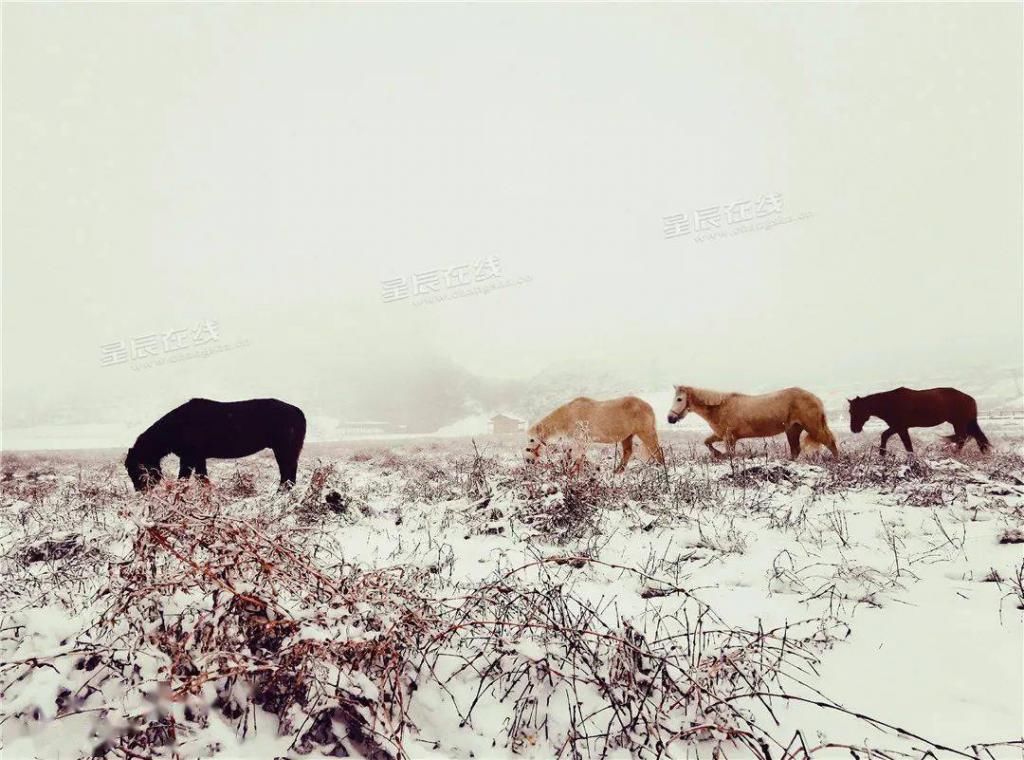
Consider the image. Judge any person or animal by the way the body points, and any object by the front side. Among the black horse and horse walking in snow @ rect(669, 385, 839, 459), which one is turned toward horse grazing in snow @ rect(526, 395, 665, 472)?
horse walking in snow @ rect(669, 385, 839, 459)

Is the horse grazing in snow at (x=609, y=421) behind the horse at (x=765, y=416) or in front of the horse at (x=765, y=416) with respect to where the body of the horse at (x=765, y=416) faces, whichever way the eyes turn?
in front

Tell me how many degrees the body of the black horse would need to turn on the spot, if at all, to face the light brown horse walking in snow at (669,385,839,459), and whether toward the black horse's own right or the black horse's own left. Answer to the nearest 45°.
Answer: approximately 180°

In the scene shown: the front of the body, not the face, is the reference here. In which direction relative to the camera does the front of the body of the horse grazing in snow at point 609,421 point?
to the viewer's left

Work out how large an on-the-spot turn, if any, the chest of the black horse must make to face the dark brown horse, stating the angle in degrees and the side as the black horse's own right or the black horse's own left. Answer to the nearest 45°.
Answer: approximately 180°

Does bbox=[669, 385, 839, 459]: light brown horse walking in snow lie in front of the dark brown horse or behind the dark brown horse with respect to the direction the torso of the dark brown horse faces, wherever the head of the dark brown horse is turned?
in front

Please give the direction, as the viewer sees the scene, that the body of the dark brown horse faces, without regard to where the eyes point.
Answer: to the viewer's left

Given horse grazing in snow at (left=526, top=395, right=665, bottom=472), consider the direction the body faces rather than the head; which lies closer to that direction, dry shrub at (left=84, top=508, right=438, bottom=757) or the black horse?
the black horse

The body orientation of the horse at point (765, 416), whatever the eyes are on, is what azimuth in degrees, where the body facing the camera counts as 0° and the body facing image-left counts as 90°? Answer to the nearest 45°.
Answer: approximately 90°

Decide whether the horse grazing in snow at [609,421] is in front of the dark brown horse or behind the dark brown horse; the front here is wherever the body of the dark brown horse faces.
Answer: in front

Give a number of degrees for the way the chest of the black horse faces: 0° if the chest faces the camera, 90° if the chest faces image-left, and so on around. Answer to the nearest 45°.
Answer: approximately 90°

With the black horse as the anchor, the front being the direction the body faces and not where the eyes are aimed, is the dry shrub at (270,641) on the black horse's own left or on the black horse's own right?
on the black horse's own left
